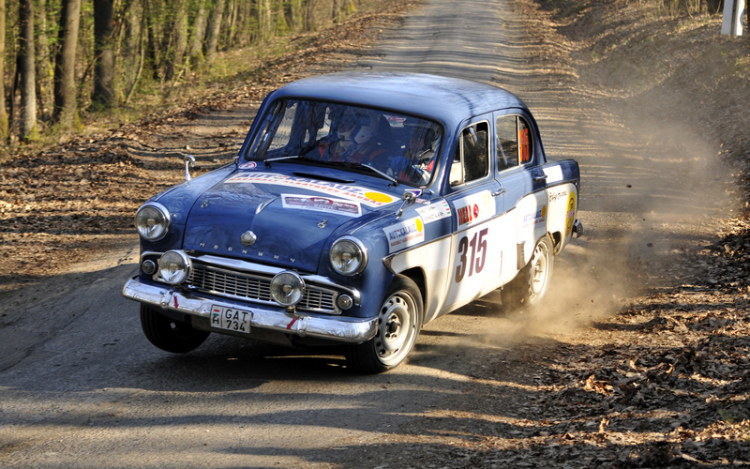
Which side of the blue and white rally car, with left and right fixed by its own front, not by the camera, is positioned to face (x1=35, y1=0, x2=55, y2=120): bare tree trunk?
right

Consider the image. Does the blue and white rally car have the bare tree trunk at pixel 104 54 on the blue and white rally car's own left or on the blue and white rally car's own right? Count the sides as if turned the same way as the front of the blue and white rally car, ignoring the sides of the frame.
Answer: on the blue and white rally car's own right

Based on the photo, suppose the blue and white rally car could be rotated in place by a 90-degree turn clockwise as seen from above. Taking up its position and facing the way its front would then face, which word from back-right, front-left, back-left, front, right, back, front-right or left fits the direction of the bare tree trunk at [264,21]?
front-right

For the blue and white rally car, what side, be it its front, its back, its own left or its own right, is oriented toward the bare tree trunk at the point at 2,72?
right

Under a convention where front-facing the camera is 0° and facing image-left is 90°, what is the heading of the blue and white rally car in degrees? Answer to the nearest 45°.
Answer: approximately 45°

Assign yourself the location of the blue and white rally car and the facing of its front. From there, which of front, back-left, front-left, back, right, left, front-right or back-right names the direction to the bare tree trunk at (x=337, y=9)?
back-right

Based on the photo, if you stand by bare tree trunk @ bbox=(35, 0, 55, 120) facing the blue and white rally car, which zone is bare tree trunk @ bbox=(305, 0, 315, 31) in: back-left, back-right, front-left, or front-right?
back-left

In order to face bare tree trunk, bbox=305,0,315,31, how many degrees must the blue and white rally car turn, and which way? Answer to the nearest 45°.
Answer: approximately 135° to its right

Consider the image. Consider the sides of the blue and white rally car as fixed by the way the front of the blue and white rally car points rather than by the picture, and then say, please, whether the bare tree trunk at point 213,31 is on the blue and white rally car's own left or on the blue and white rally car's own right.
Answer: on the blue and white rally car's own right

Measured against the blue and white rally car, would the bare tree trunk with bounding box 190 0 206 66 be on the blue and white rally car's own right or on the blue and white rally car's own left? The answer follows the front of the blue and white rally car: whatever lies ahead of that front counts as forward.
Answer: on the blue and white rally car's own right
